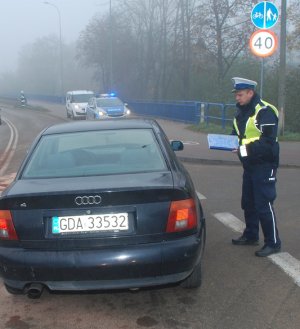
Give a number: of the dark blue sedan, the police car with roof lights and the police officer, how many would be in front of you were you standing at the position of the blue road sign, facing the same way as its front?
2

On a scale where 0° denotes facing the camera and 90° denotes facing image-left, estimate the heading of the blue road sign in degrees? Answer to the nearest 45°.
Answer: approximately 0°

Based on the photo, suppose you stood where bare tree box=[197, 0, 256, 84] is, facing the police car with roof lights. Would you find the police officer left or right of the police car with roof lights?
left

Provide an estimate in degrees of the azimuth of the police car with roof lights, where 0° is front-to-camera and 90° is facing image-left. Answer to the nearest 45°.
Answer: approximately 315°

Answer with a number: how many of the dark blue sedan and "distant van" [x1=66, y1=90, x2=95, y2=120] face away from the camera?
1

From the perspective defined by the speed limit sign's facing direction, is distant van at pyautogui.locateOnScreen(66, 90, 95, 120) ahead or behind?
behind

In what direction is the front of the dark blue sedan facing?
away from the camera

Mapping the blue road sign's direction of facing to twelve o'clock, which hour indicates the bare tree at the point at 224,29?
The bare tree is roughly at 6 o'clock from the blue road sign.

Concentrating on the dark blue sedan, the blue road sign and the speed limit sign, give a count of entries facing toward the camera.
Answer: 2
